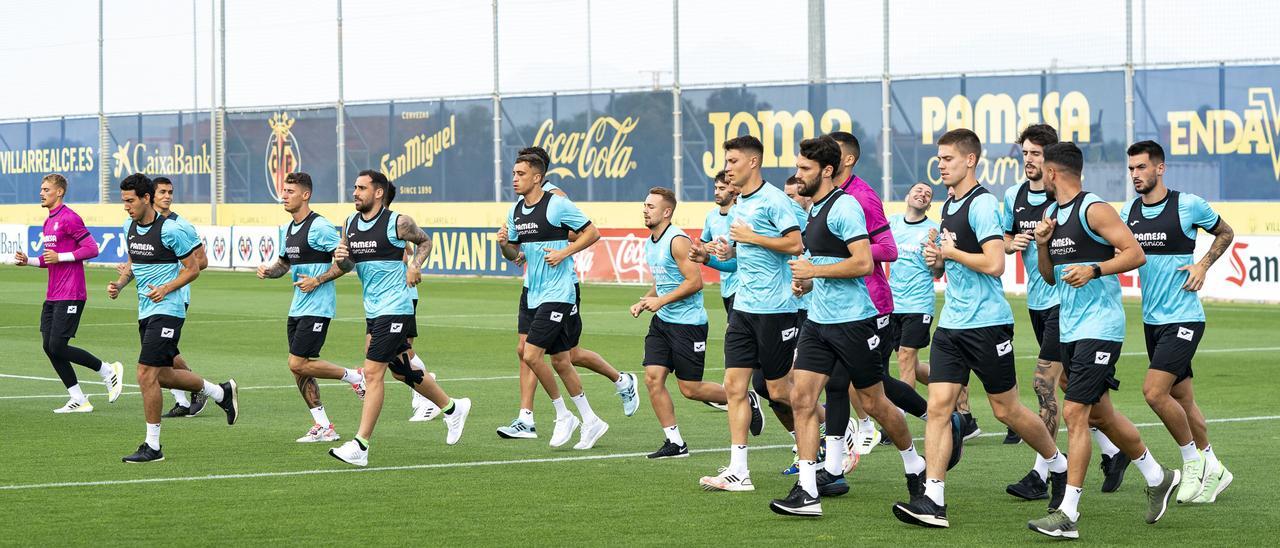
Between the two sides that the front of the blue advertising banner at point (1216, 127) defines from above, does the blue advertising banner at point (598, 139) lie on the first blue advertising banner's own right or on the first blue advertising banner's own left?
on the first blue advertising banner's own right

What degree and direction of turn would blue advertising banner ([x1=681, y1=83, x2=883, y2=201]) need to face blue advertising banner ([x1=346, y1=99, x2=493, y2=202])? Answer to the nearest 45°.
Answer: approximately 135° to its right

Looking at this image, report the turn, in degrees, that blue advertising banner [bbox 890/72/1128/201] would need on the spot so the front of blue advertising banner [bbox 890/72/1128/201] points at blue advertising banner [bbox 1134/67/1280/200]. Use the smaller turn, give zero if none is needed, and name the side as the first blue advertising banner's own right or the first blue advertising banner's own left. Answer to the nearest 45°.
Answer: approximately 45° to the first blue advertising banner's own left

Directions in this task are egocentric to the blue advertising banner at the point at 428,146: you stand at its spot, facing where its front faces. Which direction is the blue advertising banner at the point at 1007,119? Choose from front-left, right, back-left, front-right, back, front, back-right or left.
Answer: front-left

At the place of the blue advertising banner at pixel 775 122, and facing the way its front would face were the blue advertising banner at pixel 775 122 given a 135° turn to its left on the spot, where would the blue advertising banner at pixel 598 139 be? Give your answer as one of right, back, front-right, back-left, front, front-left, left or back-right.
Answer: left

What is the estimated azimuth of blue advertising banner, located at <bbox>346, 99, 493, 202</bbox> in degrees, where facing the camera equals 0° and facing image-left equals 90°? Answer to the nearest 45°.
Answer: approximately 0°
